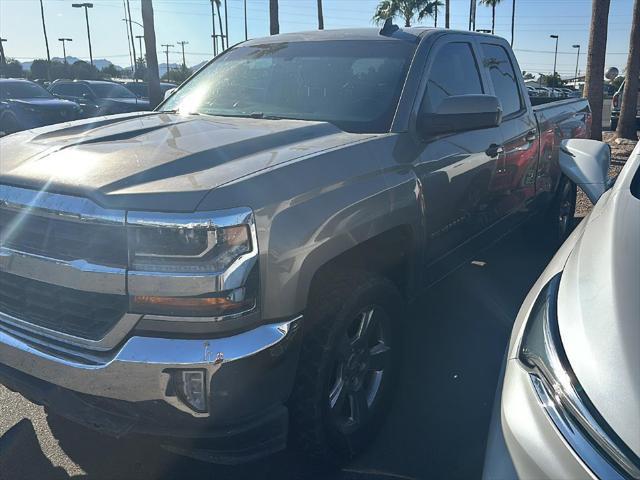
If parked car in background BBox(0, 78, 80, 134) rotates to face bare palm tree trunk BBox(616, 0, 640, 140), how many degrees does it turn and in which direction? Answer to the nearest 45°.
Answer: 0° — it already faces it

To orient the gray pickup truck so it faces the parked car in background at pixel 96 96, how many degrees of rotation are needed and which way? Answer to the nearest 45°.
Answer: approximately 135° to its right

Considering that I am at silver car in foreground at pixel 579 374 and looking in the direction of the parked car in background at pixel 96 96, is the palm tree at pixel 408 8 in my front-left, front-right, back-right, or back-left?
front-right

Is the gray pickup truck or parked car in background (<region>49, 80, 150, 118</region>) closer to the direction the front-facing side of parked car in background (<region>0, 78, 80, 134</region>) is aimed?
the gray pickup truck

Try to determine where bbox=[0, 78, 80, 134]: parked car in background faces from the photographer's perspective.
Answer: facing the viewer and to the right of the viewer

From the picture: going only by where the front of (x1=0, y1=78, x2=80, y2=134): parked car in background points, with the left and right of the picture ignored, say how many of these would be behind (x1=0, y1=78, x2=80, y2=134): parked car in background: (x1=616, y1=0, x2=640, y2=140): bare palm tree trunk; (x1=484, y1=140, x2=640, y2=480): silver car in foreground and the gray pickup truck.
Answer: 0

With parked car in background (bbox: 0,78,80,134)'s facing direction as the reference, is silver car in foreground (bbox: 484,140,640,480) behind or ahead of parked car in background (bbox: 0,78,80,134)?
ahead

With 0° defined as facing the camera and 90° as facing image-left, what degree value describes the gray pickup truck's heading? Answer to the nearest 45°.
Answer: approximately 45°

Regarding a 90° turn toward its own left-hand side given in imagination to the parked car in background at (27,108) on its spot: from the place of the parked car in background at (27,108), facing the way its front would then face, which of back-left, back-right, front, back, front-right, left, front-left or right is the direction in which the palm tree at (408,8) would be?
front

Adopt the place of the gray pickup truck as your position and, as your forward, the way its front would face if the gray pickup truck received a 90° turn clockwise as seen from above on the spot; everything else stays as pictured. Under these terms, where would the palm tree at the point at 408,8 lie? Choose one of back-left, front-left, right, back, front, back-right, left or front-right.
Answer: front-right

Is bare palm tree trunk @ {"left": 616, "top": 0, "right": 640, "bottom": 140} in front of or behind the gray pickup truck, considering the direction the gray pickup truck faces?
behind

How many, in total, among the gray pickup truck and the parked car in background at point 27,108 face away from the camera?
0

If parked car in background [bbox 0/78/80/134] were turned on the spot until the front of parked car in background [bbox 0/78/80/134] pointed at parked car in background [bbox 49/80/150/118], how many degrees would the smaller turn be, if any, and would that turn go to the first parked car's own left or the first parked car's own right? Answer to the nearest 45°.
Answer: approximately 90° to the first parked car's own left

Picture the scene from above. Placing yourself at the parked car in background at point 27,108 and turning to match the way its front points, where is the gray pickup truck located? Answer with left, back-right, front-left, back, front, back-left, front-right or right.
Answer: front-right

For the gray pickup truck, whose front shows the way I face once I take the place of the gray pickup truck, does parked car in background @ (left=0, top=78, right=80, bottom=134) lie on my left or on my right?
on my right

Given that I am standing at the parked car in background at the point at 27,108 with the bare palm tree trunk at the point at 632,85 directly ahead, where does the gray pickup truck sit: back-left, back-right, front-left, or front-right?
front-right
